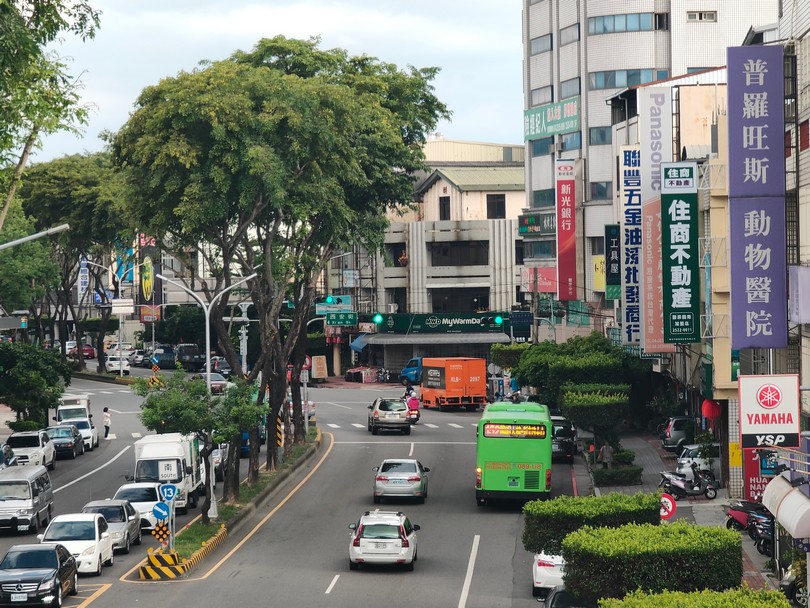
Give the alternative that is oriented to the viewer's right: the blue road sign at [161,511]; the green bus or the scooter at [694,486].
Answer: the scooter

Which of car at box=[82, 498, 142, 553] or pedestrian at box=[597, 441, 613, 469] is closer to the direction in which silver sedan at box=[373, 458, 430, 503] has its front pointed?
the pedestrian

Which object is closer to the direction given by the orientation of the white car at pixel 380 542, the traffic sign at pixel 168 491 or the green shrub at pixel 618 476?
the green shrub

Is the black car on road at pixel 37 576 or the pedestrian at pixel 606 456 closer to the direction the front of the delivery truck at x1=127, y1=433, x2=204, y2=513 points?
the black car on road

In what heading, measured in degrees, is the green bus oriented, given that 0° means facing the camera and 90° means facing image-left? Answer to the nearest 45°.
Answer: approximately 180°

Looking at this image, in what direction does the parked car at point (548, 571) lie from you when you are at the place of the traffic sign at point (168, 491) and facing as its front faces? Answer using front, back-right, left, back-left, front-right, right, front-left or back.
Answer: front-left

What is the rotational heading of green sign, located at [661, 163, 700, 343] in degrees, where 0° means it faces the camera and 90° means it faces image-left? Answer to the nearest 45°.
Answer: approximately 0°

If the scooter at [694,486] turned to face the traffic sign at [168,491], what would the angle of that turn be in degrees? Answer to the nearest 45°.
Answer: approximately 135° to its right

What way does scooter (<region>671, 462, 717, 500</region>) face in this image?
to the viewer's right

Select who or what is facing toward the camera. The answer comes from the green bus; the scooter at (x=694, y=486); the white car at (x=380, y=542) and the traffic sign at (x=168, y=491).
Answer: the traffic sign

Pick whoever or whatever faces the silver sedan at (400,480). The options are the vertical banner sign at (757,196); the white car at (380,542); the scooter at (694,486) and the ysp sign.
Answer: the white car

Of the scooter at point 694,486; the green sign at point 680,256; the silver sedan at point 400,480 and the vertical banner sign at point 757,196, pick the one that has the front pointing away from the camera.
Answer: the silver sedan

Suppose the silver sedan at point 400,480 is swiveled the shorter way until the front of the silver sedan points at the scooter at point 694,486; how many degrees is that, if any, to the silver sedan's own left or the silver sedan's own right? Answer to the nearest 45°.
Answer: approximately 90° to the silver sedan's own right

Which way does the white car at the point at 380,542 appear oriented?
away from the camera

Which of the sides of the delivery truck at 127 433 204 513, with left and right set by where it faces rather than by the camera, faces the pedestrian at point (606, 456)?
left
